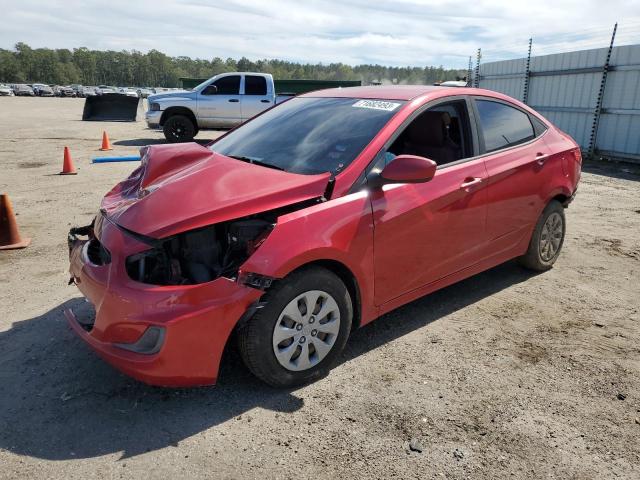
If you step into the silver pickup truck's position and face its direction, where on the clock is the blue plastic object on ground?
The blue plastic object on ground is roughly at 10 o'clock from the silver pickup truck.

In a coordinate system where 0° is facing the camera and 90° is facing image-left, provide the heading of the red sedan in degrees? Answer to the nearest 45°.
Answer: approximately 45°

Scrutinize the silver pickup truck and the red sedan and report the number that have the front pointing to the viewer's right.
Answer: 0

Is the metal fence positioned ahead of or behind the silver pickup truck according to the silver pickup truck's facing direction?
behind

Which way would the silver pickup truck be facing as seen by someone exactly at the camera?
facing to the left of the viewer

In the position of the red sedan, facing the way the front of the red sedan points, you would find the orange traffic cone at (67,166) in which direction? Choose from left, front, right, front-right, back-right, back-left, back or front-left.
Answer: right

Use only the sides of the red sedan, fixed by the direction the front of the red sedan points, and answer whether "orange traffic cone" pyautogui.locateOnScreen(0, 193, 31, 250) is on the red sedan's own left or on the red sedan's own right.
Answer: on the red sedan's own right

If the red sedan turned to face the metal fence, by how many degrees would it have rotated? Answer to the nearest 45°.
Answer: approximately 180°

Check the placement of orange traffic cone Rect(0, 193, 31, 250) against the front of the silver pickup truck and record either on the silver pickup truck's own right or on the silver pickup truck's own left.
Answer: on the silver pickup truck's own left

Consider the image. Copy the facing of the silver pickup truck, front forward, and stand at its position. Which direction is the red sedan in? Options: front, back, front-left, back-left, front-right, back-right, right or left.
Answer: left

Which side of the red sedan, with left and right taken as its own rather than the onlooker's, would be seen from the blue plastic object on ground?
right
